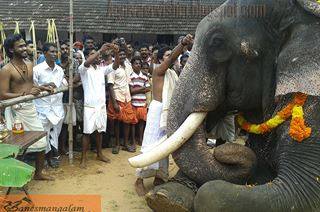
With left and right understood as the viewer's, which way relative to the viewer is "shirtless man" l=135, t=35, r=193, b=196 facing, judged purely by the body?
facing to the right of the viewer

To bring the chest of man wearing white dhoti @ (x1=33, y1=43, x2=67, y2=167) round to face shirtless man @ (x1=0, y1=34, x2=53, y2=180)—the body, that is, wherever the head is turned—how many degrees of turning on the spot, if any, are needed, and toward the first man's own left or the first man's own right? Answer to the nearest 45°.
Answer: approximately 90° to the first man's own right

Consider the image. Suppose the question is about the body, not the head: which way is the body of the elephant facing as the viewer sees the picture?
to the viewer's left

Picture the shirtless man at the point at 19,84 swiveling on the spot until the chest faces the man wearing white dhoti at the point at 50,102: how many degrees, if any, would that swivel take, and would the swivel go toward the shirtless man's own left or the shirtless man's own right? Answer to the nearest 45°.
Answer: approximately 90° to the shirtless man's own left

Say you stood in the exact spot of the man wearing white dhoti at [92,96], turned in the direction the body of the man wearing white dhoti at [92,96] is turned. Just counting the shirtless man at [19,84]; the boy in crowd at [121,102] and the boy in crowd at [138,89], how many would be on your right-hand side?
1

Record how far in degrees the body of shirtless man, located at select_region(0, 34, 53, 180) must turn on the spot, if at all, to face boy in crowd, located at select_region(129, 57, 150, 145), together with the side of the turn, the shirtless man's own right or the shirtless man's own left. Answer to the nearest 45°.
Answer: approximately 90° to the shirtless man's own left

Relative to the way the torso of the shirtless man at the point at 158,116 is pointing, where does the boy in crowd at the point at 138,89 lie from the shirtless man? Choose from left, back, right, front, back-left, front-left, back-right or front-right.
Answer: left

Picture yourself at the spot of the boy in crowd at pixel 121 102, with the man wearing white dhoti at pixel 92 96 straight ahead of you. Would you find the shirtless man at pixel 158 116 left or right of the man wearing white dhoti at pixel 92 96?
left

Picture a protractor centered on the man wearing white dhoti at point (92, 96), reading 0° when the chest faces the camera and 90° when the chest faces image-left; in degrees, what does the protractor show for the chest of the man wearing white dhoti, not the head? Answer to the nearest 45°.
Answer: approximately 315°

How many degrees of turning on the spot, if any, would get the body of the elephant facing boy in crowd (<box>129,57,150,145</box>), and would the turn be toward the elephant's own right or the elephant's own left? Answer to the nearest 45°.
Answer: approximately 45° to the elephant's own right

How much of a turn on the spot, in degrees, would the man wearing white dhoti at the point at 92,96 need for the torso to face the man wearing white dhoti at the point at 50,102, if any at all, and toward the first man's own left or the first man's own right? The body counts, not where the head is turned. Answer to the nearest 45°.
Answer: approximately 135° to the first man's own right

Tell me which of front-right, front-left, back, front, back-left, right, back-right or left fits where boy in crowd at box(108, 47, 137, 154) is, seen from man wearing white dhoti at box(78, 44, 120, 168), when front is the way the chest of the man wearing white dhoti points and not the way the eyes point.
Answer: left

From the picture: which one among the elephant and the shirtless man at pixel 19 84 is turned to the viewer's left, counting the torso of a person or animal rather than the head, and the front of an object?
the elephant
